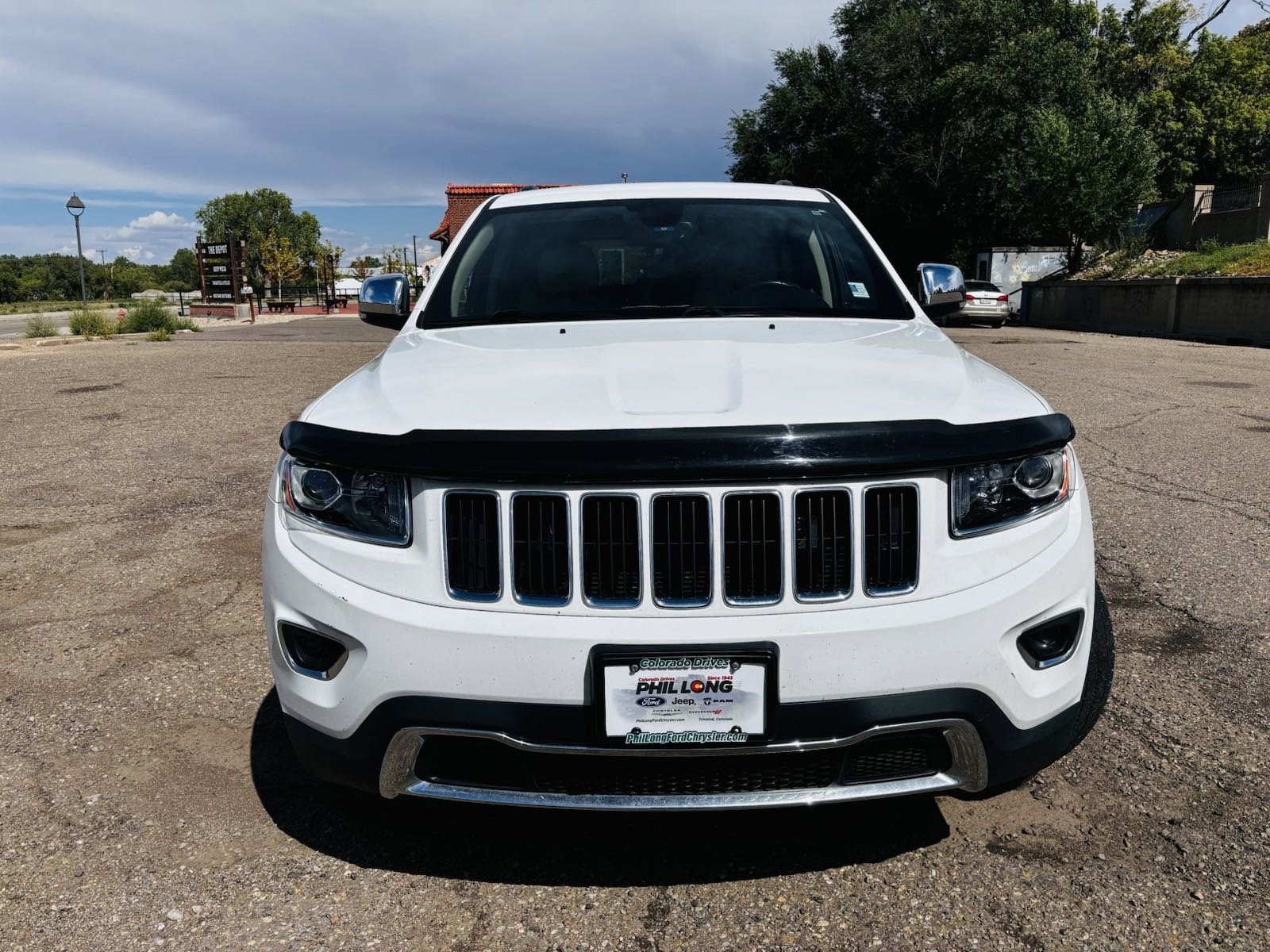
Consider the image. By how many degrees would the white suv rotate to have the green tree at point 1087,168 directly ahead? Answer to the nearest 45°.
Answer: approximately 180°

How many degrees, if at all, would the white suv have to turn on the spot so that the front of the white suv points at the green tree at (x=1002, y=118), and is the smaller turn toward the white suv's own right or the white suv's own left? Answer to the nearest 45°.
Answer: approximately 180°

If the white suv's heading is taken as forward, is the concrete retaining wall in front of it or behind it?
behind

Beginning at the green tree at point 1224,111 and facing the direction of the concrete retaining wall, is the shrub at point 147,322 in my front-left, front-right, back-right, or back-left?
front-right

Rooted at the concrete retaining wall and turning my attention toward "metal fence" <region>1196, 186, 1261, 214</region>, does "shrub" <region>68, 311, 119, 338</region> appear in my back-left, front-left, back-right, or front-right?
back-left

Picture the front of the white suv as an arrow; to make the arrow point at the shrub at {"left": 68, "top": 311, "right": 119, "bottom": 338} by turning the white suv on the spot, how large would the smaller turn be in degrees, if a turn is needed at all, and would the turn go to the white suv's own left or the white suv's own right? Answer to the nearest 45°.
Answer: approximately 135° to the white suv's own right

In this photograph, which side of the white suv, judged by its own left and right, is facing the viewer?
front

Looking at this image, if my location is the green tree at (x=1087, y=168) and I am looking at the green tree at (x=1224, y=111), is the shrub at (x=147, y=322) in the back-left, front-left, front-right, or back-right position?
back-left

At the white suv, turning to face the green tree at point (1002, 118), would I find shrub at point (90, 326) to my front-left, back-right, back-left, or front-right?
front-left

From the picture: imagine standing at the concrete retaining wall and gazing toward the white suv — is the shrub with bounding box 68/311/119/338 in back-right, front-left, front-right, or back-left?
front-right

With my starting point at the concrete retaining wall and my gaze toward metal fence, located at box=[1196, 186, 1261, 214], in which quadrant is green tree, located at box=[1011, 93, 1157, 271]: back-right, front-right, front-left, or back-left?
front-left

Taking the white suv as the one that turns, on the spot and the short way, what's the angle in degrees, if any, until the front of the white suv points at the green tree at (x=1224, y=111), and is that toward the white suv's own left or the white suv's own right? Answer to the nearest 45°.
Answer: approximately 135° to the white suv's own left

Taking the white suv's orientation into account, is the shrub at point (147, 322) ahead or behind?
behind
